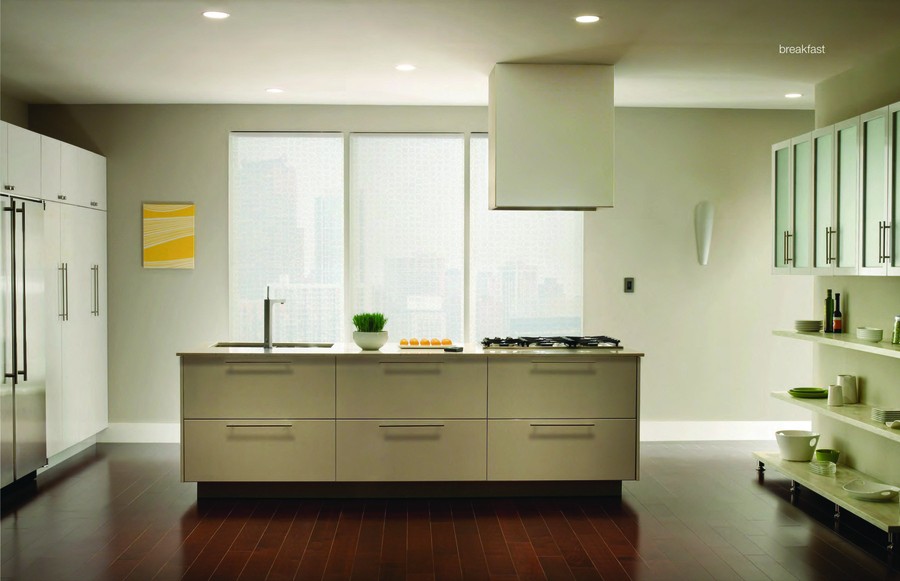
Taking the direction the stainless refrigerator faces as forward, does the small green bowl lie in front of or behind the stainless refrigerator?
in front

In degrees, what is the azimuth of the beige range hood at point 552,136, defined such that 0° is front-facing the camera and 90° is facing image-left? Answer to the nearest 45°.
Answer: approximately 0°

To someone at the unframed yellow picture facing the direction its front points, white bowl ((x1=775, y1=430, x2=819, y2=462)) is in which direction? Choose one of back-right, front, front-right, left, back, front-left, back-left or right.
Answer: front-left

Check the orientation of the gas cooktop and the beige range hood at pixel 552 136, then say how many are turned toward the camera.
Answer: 2

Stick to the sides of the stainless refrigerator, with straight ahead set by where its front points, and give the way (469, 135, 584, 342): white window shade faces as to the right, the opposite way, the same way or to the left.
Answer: to the right

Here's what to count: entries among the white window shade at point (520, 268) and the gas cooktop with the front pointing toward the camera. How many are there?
2

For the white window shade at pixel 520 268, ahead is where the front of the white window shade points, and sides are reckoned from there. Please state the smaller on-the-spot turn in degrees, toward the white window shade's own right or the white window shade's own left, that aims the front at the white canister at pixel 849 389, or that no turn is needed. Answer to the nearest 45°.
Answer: approximately 45° to the white window shade's own left

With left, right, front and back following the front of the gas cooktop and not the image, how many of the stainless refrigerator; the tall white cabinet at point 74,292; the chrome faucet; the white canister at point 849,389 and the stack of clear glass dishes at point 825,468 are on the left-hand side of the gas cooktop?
2

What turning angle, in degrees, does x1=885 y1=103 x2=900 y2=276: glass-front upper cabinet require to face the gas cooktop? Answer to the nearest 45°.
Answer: approximately 45° to its right

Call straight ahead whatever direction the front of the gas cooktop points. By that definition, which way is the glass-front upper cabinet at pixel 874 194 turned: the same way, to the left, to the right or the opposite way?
to the right
